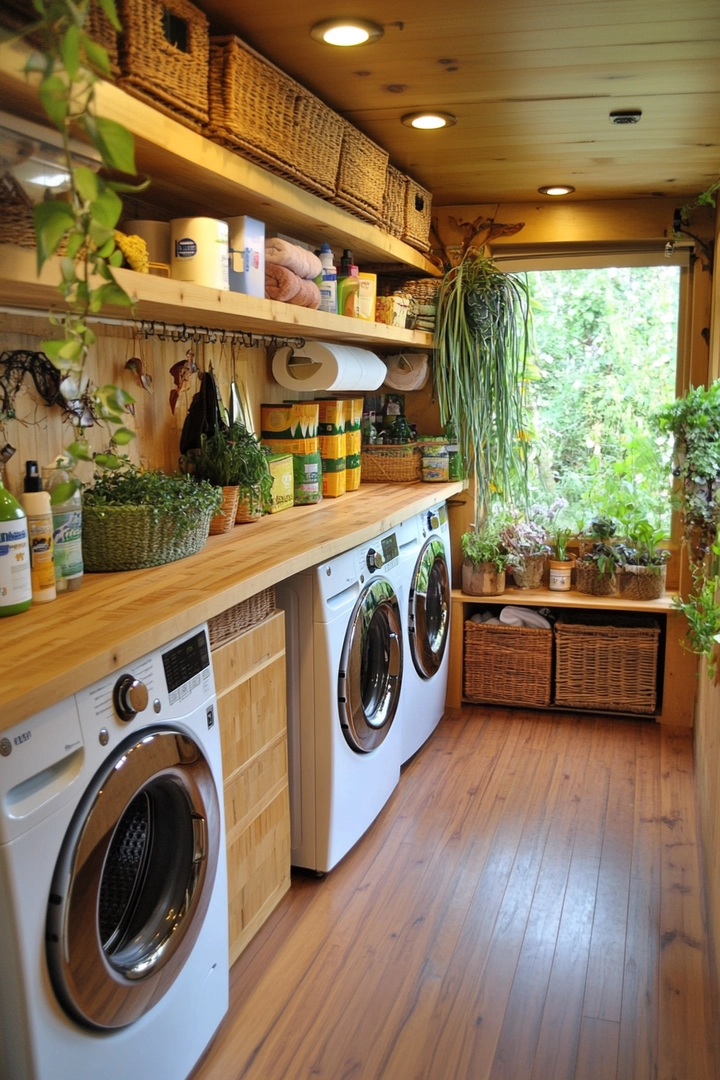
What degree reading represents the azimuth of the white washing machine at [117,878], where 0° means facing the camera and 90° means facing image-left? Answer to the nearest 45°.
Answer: approximately 315°

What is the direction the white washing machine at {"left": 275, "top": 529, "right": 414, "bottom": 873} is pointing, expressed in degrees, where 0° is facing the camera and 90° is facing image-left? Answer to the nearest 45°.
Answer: approximately 315°

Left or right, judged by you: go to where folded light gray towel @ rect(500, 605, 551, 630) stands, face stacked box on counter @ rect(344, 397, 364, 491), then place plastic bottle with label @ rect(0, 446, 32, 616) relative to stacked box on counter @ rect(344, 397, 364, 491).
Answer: left

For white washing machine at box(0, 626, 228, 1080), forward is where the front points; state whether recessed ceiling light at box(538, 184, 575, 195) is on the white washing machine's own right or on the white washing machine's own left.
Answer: on the white washing machine's own left

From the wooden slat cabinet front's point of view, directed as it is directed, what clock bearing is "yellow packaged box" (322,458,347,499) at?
The yellow packaged box is roughly at 8 o'clock from the wooden slat cabinet front.

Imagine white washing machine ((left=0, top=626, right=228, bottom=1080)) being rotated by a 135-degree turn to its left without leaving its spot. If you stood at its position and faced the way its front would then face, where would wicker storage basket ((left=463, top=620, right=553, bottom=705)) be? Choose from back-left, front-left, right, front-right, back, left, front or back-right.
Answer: front-right

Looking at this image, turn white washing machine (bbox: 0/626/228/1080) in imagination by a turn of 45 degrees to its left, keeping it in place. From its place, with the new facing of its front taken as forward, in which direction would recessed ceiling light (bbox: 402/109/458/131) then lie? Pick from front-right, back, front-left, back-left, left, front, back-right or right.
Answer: front-left

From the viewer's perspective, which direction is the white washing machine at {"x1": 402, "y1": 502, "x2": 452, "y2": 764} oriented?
to the viewer's right

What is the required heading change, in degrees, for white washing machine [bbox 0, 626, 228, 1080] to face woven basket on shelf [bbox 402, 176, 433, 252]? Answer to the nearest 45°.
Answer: approximately 90° to its left

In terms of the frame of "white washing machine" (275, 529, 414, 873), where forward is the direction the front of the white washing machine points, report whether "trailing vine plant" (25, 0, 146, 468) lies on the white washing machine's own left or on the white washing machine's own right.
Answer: on the white washing machine's own right

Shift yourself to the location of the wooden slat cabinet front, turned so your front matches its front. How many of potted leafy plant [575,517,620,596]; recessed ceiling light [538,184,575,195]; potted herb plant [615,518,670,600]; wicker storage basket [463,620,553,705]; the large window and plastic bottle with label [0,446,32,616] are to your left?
5
